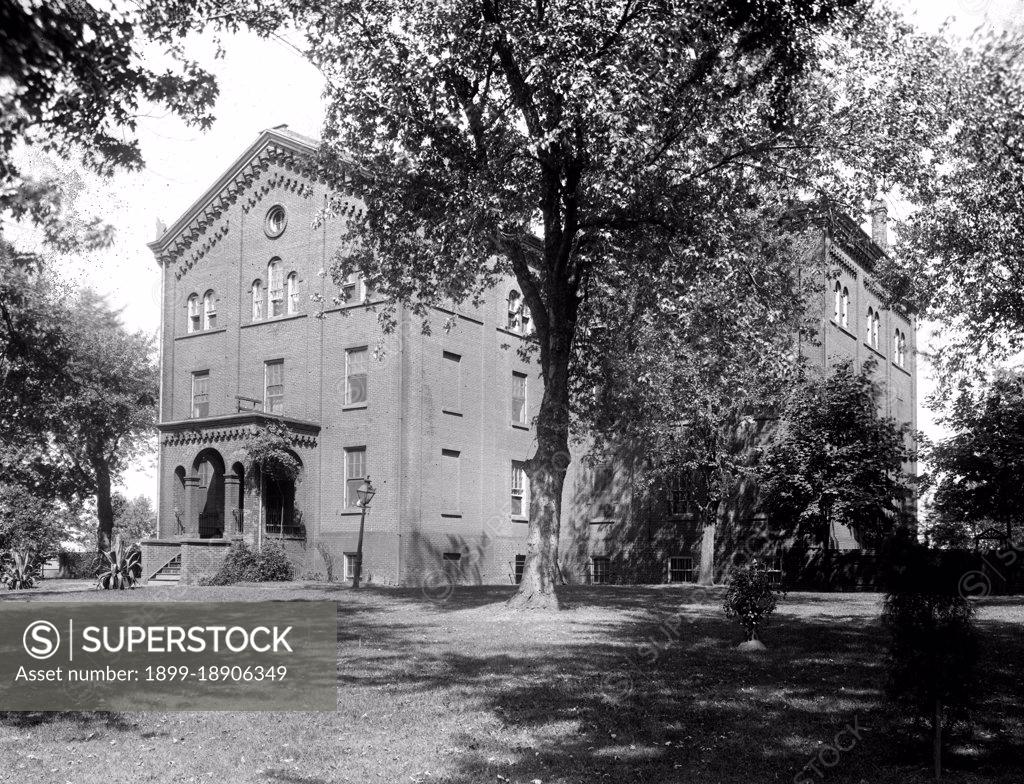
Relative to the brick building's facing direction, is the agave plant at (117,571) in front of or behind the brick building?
in front

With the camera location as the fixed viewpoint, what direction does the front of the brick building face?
facing the viewer and to the left of the viewer

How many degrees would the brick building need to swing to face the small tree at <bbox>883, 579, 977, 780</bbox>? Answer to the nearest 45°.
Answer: approximately 45° to its left

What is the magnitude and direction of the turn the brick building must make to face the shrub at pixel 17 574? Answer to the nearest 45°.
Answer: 0° — it already faces it
